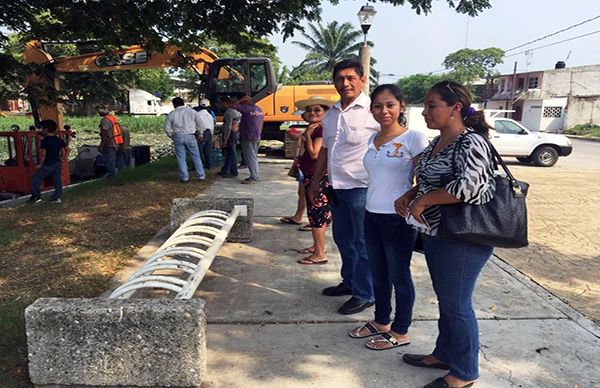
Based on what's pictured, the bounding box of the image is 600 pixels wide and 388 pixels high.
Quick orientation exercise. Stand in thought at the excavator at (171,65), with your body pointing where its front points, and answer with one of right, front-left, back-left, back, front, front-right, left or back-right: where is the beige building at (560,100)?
back-right

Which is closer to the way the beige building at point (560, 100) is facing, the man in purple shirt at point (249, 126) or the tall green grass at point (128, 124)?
the tall green grass

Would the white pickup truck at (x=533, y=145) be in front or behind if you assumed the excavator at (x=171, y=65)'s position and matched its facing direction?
behind

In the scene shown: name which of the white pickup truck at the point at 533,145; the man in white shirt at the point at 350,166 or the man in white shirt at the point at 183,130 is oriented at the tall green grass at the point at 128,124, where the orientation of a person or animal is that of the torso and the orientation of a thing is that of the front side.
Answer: the man in white shirt at the point at 183,130

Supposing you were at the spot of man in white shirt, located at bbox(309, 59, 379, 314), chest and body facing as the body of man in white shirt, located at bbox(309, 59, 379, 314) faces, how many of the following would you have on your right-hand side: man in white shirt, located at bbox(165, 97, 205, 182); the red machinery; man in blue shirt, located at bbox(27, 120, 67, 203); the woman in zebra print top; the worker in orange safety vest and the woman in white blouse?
4

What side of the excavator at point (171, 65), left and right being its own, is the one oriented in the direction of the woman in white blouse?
left

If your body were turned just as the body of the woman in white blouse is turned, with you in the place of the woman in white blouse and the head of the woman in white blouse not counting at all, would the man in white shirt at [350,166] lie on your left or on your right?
on your right

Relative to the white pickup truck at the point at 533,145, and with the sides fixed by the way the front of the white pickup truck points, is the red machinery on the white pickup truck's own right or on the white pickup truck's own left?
on the white pickup truck's own right

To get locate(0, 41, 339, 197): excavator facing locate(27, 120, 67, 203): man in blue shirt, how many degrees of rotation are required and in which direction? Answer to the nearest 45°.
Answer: approximately 45° to its left

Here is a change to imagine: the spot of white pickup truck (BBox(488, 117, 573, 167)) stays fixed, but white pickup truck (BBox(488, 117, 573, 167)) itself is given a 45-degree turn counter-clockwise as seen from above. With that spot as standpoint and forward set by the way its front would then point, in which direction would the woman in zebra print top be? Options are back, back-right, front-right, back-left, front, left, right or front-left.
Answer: back-right

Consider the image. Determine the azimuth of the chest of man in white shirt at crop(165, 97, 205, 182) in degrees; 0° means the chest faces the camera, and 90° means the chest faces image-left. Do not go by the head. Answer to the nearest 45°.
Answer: approximately 180°

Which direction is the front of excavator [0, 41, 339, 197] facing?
to the viewer's left

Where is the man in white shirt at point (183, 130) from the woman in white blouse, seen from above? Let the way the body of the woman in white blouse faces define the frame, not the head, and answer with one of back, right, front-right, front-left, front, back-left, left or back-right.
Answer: right

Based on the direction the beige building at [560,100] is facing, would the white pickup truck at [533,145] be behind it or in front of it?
in front

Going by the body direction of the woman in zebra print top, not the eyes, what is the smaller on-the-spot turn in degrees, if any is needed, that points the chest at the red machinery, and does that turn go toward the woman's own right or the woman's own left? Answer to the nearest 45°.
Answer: approximately 45° to the woman's own right

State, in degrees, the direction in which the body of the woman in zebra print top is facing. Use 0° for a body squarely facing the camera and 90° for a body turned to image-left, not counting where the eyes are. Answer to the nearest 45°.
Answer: approximately 90°
